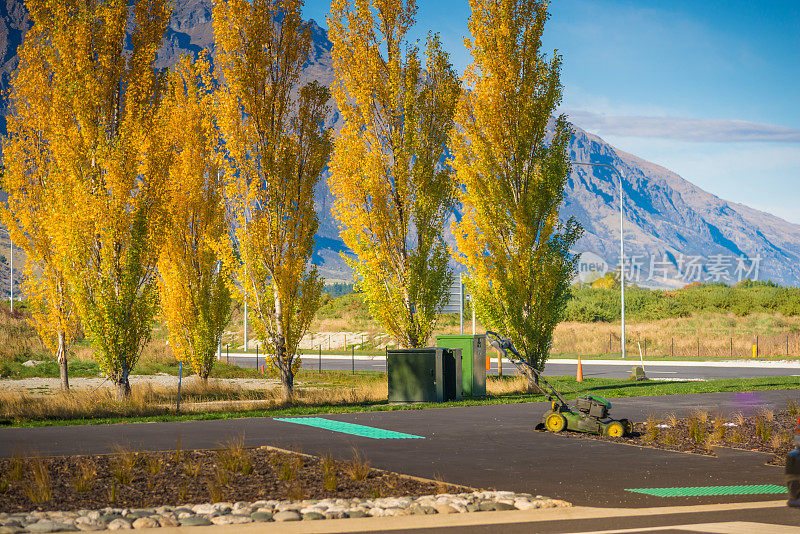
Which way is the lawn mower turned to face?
to the viewer's right

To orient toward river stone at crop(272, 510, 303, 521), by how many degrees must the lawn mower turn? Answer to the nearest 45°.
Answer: approximately 90° to its right

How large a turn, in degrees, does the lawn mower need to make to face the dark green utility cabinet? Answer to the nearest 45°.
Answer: approximately 135° to its left

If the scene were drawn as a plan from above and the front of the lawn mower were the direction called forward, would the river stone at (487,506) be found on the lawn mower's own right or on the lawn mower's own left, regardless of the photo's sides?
on the lawn mower's own right

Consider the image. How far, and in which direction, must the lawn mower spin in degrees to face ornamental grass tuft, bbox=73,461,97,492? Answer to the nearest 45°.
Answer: approximately 135° to its right

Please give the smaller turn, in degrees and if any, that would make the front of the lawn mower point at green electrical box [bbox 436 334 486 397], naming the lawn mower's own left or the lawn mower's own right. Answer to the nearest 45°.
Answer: approximately 90° to the lawn mower's own left

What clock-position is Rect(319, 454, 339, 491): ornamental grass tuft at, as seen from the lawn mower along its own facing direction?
The ornamental grass tuft is roughly at 4 o'clock from the lawn mower.

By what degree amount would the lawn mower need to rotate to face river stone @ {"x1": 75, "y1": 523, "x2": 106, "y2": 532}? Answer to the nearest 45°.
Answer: approximately 135° to its right
